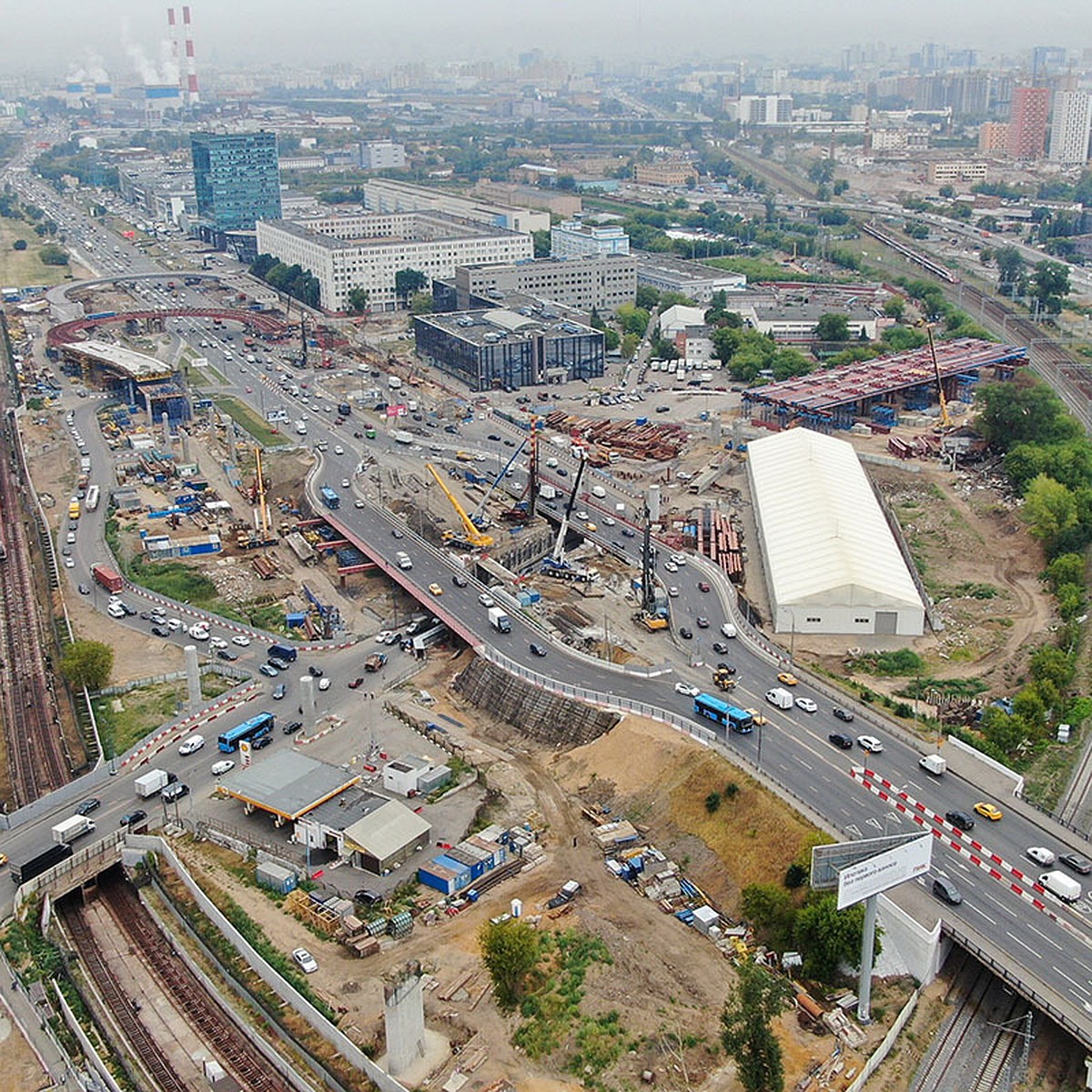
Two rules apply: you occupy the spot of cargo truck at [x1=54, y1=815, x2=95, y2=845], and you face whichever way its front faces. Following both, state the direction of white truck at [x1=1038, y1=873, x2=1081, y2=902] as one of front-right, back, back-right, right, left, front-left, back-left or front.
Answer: right

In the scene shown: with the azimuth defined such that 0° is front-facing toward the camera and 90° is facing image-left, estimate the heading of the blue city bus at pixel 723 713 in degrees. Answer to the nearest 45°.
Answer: approximately 315°

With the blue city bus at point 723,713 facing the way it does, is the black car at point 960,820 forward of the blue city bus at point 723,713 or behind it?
forward

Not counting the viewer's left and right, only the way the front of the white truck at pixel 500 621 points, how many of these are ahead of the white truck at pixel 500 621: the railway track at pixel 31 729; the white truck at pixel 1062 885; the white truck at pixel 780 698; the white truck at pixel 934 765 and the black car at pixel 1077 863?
4

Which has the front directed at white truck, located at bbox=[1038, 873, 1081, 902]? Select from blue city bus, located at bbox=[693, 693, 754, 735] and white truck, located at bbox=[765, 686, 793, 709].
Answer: the blue city bus

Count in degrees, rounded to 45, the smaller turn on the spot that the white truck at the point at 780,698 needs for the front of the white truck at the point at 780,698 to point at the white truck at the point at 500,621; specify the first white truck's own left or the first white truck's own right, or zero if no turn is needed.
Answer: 0° — it already faces it

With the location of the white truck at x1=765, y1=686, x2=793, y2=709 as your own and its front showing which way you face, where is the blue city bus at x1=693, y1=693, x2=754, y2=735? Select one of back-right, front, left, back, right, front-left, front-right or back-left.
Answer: left

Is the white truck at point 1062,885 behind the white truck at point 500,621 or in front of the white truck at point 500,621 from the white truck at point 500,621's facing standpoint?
in front

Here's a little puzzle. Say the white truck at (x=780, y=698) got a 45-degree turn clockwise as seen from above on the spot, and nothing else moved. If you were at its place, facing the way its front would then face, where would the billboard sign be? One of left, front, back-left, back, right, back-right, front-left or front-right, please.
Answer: back
